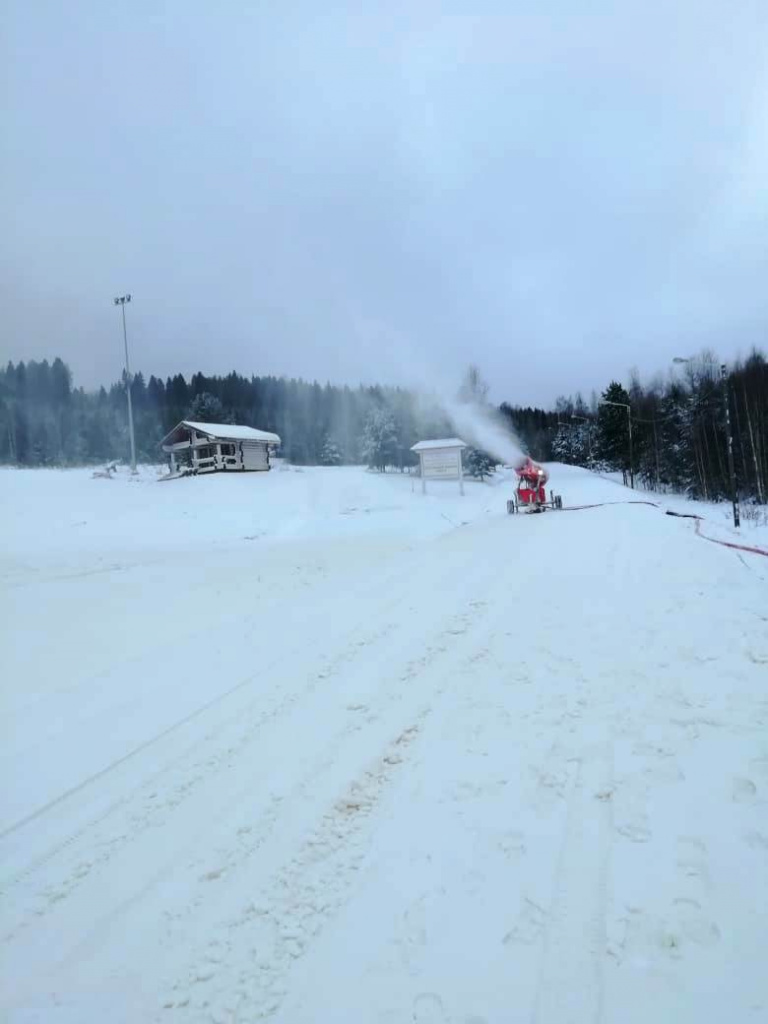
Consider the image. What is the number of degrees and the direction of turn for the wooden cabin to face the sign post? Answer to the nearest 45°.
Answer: approximately 90° to its left

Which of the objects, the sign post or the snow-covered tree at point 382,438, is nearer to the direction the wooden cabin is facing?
the sign post

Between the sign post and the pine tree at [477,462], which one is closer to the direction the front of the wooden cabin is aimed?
the sign post

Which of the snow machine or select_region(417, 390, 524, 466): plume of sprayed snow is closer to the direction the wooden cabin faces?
the snow machine

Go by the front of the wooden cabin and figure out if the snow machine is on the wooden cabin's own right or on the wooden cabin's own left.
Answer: on the wooden cabin's own left

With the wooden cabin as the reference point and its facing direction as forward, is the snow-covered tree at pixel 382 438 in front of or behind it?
behind

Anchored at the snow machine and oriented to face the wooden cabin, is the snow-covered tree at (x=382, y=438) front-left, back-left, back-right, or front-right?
front-right

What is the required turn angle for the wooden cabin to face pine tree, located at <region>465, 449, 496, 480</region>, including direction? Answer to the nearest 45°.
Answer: approximately 135° to its left
